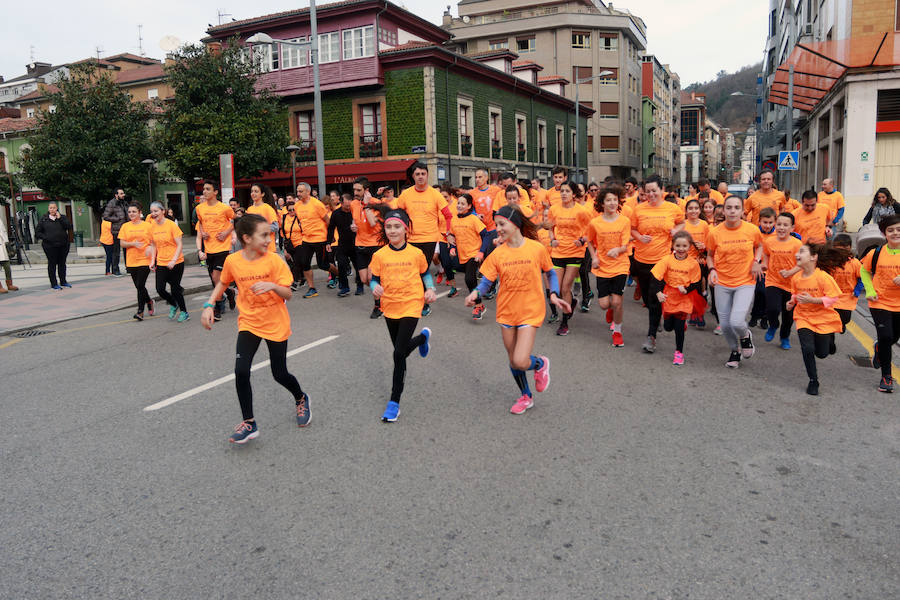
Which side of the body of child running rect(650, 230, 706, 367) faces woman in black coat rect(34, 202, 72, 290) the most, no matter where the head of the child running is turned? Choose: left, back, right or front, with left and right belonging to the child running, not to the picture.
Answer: right

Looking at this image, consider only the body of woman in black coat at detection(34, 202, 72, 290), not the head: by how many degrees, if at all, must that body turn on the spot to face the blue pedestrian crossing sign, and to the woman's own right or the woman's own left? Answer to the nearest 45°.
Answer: approximately 90° to the woman's own left

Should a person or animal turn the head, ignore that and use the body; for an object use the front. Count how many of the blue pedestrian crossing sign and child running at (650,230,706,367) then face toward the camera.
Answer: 2

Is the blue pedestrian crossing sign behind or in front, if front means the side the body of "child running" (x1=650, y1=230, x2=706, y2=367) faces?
behind

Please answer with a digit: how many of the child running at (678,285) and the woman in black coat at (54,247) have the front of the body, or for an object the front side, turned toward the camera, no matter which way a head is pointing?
2

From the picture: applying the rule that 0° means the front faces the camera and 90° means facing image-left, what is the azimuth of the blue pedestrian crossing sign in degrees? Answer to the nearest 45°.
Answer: approximately 0°
